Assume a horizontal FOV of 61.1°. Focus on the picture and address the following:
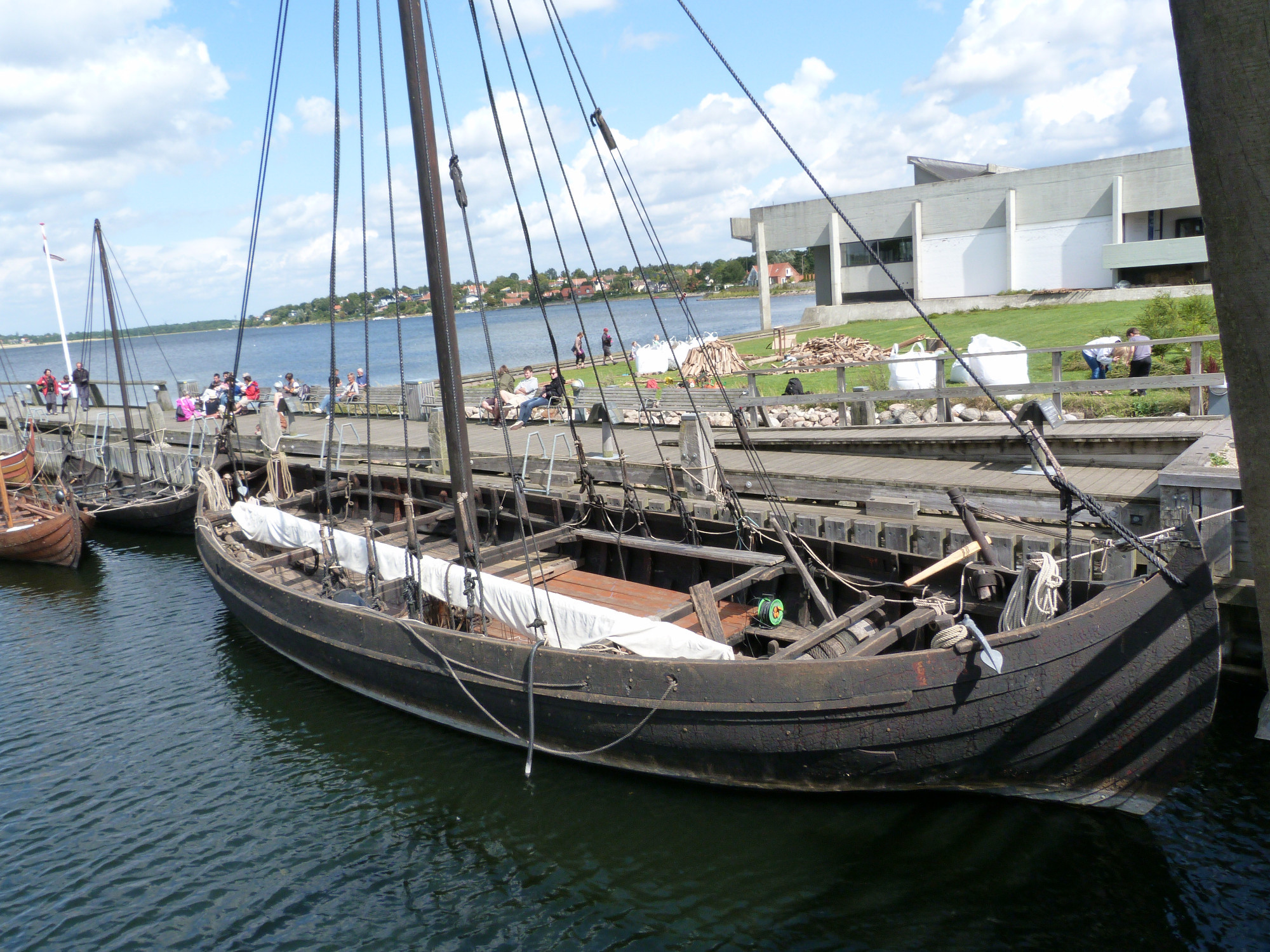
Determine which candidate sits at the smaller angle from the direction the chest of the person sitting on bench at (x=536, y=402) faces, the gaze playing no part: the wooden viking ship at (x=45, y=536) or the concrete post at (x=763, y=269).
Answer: the wooden viking ship

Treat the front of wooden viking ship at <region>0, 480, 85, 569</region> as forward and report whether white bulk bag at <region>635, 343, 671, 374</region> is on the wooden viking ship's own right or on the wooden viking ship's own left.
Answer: on the wooden viking ship's own left

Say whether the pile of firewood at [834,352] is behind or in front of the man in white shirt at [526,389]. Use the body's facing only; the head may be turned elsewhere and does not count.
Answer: behind

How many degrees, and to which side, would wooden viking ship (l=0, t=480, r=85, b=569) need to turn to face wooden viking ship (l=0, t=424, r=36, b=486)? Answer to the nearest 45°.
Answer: approximately 135° to its left

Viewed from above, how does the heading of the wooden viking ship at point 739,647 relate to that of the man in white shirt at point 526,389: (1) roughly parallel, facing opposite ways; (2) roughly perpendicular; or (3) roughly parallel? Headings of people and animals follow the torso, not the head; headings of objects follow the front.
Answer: roughly perpendicular

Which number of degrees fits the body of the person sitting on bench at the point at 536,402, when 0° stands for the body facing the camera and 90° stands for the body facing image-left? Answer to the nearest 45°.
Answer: approximately 45°

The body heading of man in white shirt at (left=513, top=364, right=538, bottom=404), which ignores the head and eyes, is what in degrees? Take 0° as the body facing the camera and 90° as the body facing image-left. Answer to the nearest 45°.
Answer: approximately 45°

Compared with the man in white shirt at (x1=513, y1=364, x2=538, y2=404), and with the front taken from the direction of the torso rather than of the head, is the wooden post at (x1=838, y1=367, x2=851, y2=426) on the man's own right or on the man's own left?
on the man's own left

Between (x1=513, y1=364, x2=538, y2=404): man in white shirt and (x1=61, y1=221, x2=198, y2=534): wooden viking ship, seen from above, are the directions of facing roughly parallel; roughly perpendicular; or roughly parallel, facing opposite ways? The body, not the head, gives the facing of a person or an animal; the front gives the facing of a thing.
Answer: roughly perpendicular
